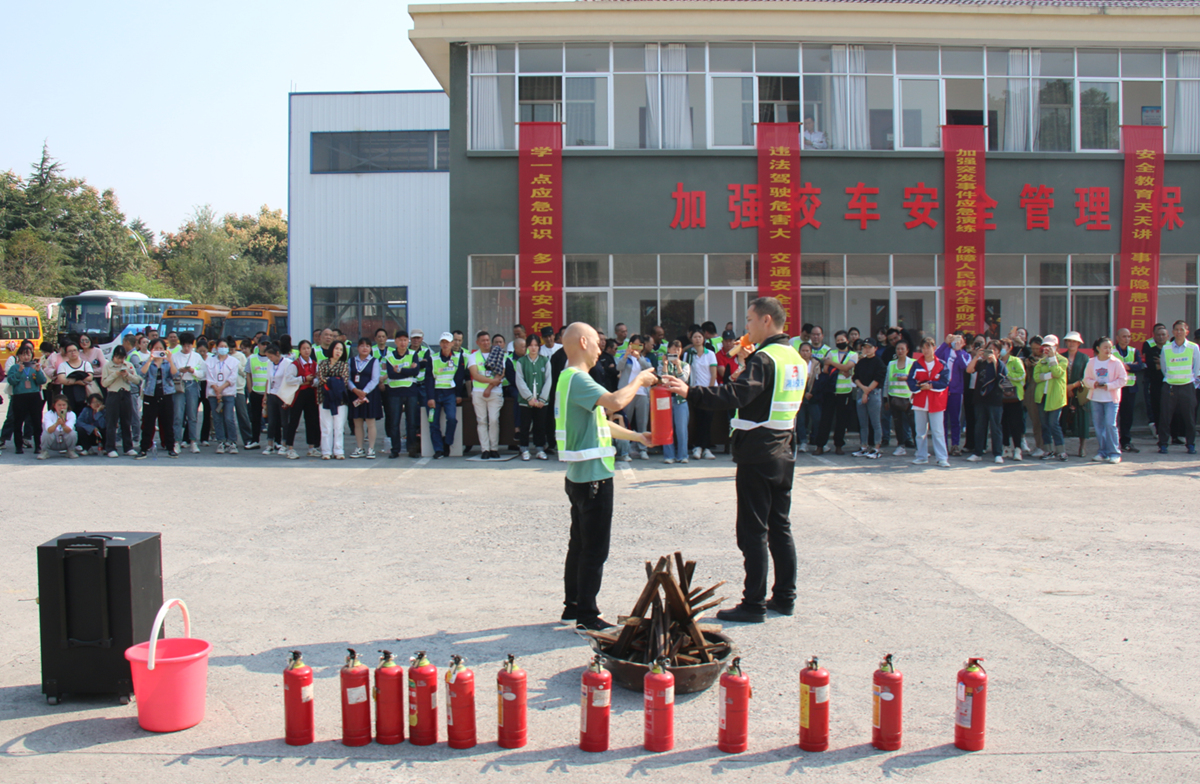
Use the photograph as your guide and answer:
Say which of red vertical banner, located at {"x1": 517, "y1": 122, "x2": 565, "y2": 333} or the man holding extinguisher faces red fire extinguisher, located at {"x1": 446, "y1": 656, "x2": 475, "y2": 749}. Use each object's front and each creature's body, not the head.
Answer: the red vertical banner

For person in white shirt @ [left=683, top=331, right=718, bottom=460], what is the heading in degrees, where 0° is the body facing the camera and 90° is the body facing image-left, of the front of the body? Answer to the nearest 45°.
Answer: approximately 0°

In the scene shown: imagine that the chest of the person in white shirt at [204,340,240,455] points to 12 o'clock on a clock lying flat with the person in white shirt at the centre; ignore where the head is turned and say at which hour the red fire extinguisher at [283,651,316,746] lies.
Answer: The red fire extinguisher is roughly at 12 o'clock from the person in white shirt.

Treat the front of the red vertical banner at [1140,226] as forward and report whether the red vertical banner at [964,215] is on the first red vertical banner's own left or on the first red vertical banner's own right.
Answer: on the first red vertical banner's own right

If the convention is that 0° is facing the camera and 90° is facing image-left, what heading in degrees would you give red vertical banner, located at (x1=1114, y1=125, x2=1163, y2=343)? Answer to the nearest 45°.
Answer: approximately 0°

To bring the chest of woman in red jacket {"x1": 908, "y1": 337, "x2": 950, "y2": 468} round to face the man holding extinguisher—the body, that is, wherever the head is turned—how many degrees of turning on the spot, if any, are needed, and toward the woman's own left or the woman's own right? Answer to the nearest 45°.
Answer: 0° — they already face them
